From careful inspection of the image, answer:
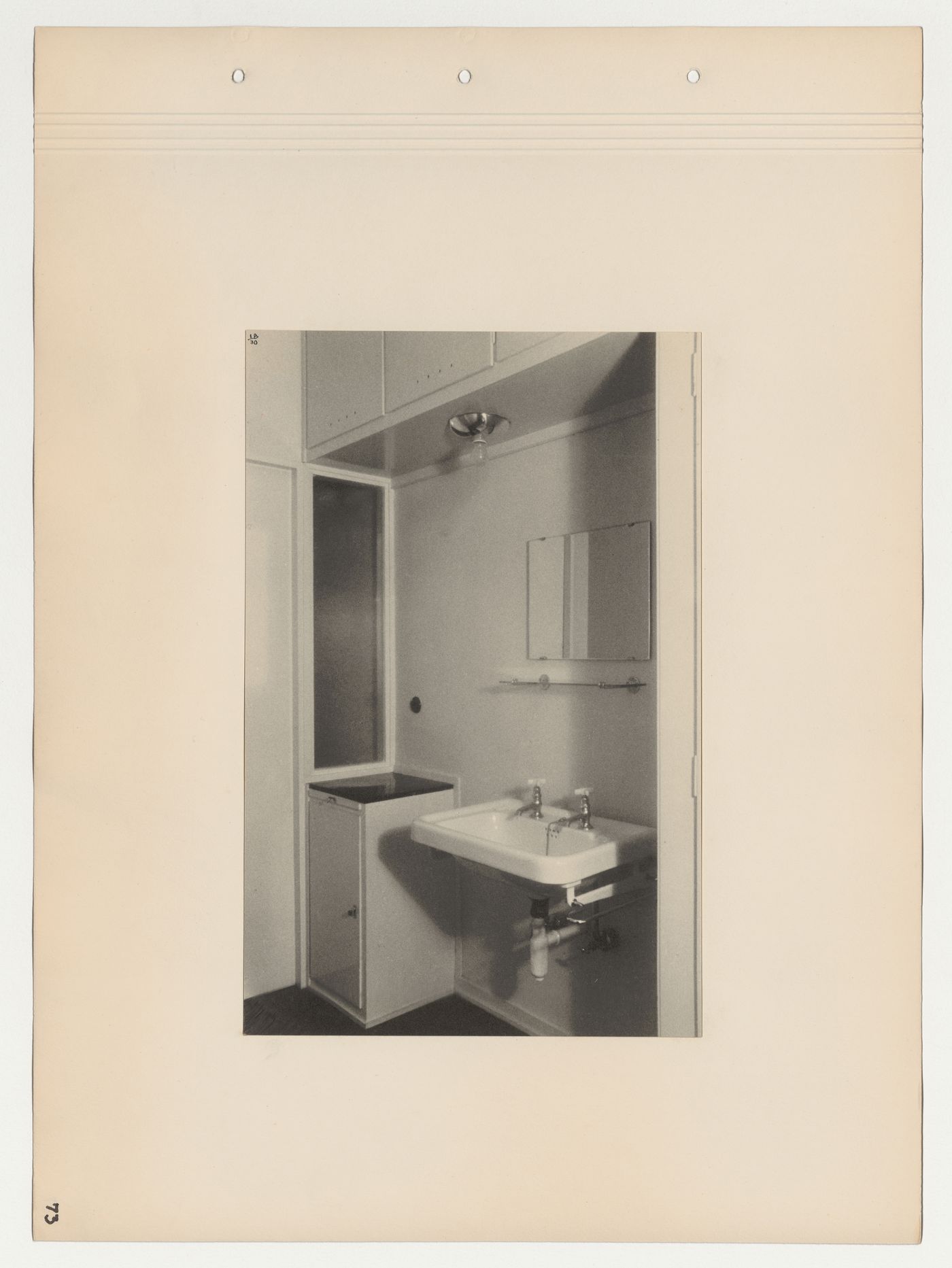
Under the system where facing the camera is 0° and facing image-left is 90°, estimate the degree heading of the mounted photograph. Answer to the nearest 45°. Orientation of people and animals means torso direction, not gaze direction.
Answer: approximately 0°
